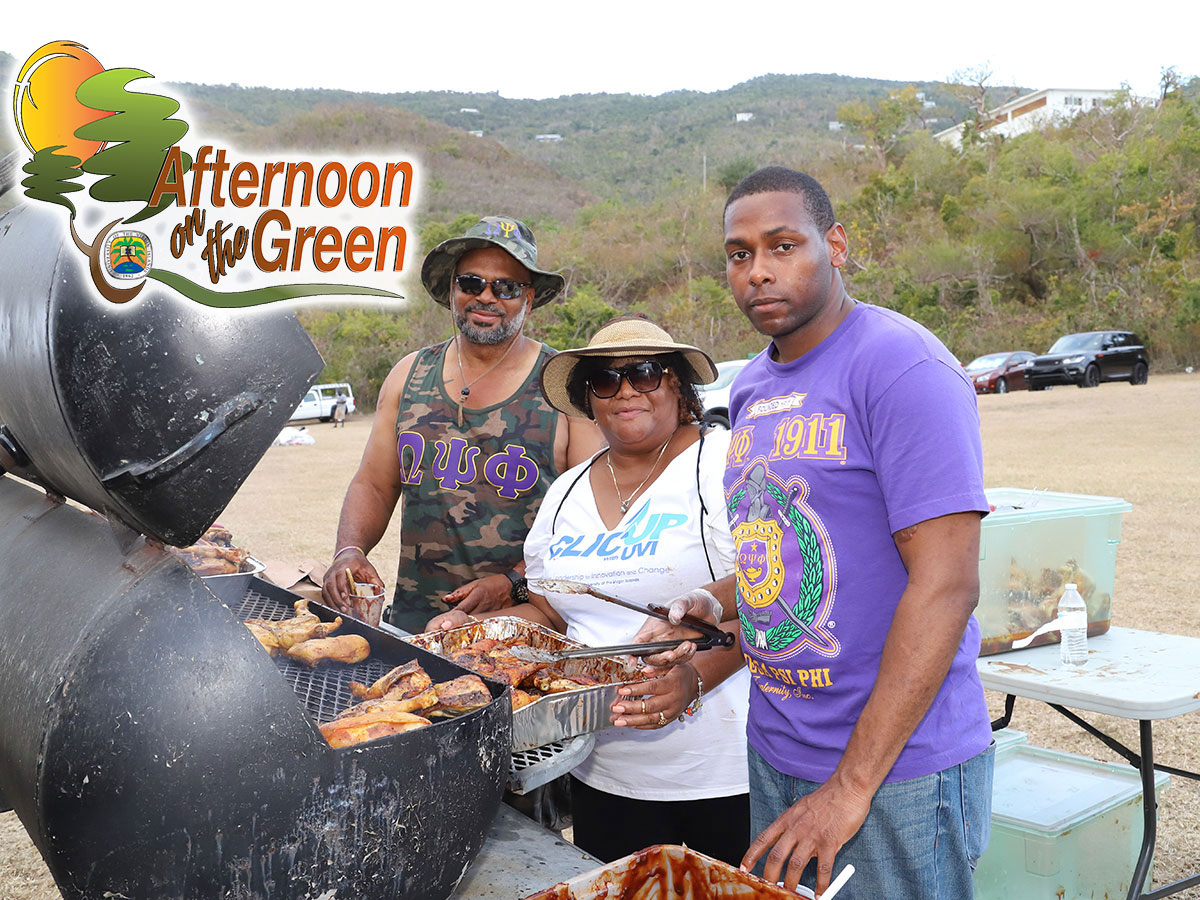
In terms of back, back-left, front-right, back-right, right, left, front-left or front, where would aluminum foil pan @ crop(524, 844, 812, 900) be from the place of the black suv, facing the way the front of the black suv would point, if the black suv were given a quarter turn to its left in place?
front-right

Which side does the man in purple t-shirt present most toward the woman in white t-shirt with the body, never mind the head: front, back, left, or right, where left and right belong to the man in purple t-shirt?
right

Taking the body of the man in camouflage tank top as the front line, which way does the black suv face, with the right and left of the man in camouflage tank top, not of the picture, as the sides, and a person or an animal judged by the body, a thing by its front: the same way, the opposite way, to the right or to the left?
to the right

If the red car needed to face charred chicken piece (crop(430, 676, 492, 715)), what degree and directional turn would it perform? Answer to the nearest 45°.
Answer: approximately 45° to its left

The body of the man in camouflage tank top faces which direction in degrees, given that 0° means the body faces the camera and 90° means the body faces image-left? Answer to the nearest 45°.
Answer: approximately 0°

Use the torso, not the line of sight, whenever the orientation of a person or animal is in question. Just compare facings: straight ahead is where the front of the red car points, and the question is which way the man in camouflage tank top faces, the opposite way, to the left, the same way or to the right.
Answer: to the left

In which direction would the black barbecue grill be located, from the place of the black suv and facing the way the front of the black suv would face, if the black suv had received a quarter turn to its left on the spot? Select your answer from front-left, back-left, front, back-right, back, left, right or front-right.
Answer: front-right

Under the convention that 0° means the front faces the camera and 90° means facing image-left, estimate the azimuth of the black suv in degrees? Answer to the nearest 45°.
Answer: approximately 45°

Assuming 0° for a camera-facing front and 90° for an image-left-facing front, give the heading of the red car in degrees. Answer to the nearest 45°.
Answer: approximately 45°

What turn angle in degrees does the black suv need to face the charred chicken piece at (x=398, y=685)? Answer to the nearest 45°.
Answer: approximately 45° to its left

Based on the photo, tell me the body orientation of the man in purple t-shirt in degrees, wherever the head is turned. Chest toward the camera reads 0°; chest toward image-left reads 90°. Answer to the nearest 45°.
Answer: approximately 45°
